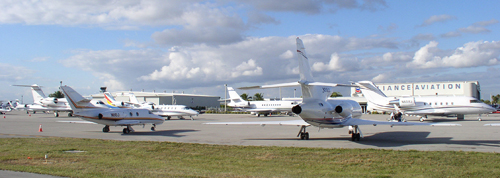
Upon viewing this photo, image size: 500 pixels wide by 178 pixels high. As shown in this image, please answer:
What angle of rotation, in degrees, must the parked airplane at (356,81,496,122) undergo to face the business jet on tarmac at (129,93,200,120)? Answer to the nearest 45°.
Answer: approximately 180°

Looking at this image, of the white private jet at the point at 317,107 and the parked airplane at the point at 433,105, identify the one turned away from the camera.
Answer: the white private jet

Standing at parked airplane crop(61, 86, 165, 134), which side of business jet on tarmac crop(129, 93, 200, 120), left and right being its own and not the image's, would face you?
right

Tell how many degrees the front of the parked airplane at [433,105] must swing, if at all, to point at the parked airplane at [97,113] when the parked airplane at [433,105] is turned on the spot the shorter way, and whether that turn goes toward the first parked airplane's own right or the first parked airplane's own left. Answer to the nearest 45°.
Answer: approximately 135° to the first parked airplane's own right

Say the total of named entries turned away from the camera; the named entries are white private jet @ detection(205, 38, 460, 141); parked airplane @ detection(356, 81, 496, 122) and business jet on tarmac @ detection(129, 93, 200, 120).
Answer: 1

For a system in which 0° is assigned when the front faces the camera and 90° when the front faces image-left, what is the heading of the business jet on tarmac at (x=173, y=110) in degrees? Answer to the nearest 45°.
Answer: approximately 270°

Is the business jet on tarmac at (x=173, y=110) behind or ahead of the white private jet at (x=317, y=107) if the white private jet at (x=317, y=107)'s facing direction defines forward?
ahead

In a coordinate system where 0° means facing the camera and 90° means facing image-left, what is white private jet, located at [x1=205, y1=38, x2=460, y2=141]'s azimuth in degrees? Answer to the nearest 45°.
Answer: approximately 180°

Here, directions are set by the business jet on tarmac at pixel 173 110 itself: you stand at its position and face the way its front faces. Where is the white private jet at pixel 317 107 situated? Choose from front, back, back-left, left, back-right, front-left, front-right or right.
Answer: right

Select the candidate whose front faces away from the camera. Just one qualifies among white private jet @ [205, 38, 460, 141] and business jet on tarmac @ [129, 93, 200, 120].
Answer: the white private jet

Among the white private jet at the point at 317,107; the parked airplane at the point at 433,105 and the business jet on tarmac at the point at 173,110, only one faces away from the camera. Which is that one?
the white private jet

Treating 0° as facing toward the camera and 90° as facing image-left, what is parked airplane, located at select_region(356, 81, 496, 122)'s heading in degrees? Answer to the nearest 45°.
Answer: approximately 270°

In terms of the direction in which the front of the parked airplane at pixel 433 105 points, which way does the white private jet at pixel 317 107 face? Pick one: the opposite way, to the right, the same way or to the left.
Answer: to the left
